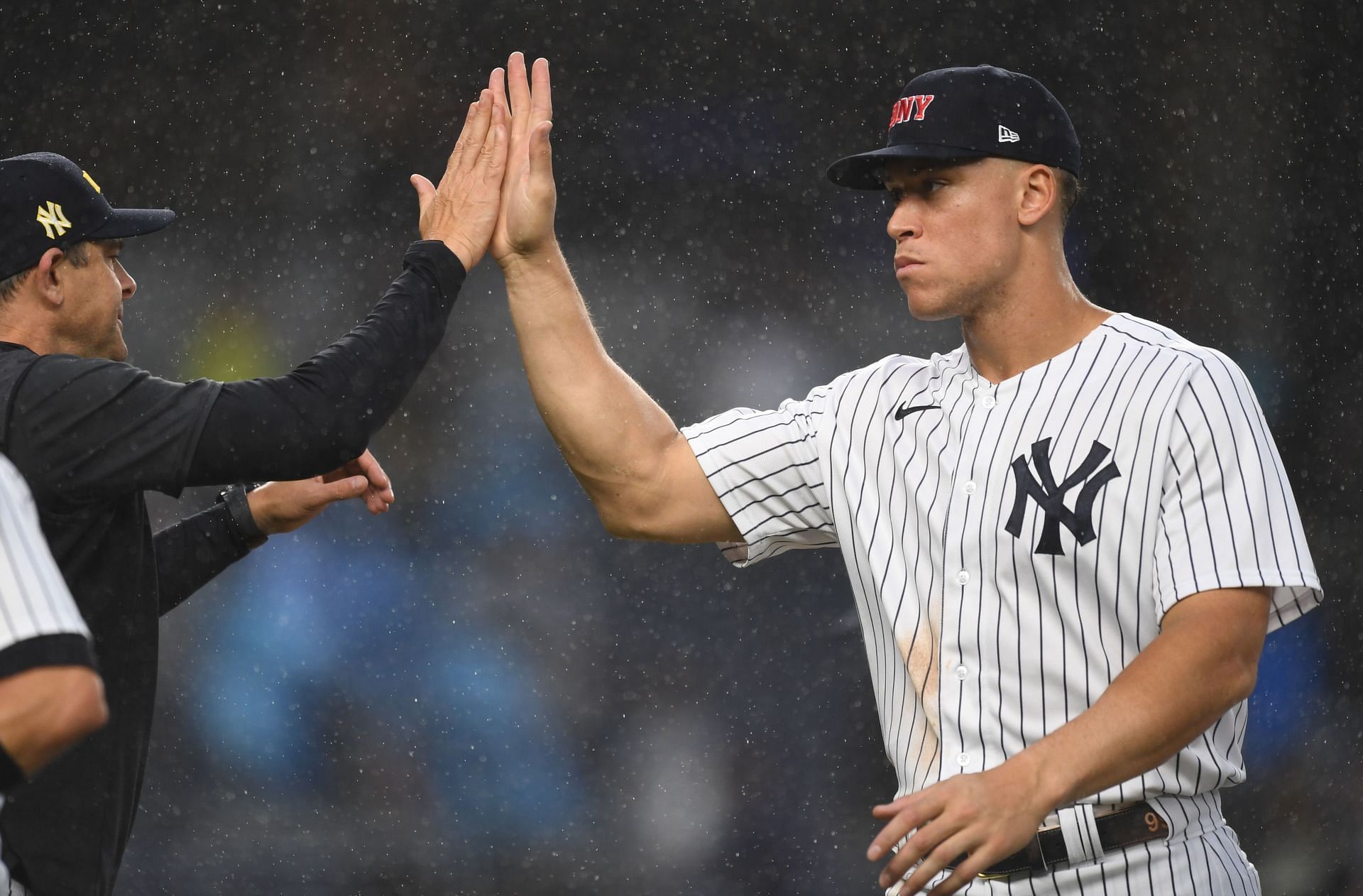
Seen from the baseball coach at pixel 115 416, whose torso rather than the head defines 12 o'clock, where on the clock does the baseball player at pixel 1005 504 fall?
the baseball player at pixel 1005 504 is roughly at 1 o'clock from the baseball coach at pixel 115 416.

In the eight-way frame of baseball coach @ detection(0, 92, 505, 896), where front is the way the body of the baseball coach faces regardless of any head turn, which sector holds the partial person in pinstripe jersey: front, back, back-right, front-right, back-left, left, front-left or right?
right

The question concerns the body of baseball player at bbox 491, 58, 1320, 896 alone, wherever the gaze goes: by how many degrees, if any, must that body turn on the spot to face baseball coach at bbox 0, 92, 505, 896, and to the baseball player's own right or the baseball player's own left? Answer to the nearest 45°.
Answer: approximately 45° to the baseball player's own right

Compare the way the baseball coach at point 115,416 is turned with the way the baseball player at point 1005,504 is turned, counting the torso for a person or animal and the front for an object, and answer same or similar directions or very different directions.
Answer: very different directions

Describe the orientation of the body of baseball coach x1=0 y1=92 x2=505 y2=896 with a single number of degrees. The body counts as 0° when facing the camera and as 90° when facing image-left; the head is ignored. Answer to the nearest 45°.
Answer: approximately 270°

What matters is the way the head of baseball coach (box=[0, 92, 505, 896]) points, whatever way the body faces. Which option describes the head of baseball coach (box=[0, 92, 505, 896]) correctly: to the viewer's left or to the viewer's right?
to the viewer's right

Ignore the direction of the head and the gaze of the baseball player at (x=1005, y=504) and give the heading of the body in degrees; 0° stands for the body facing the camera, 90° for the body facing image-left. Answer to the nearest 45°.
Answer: approximately 45°

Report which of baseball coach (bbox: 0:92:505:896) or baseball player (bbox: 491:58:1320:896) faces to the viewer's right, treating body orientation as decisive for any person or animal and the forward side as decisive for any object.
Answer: baseball coach (bbox: 0:92:505:896)

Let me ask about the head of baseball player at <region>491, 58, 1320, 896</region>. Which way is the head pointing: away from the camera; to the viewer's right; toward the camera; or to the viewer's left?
to the viewer's left

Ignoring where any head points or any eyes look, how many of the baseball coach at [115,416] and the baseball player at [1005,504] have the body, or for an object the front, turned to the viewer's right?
1
